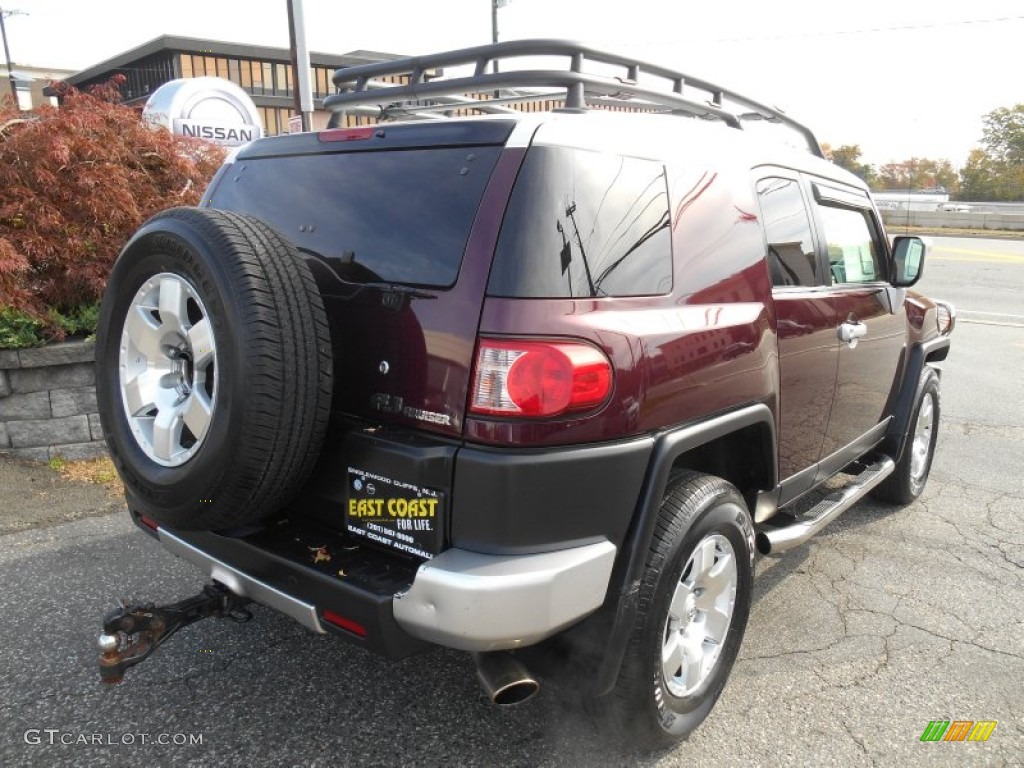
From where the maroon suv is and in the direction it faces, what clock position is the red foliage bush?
The red foliage bush is roughly at 9 o'clock from the maroon suv.

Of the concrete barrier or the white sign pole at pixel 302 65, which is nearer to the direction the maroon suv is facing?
the concrete barrier

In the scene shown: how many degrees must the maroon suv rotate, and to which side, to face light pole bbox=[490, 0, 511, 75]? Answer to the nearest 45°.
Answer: approximately 45° to its left

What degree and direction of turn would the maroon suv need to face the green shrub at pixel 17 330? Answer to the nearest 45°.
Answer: approximately 90° to its left

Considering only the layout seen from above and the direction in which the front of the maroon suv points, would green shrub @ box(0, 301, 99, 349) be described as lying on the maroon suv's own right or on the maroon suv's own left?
on the maroon suv's own left

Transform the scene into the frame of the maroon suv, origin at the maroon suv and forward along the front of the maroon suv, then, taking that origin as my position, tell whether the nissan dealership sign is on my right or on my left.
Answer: on my left

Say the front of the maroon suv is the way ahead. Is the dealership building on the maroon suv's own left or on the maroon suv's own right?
on the maroon suv's own left

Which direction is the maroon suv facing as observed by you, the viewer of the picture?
facing away from the viewer and to the right of the viewer

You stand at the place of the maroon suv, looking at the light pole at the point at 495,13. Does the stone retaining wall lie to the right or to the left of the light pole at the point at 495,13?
left

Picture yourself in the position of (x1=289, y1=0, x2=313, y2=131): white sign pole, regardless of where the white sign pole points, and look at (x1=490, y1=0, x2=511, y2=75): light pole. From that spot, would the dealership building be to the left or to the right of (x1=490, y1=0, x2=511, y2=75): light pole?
left
